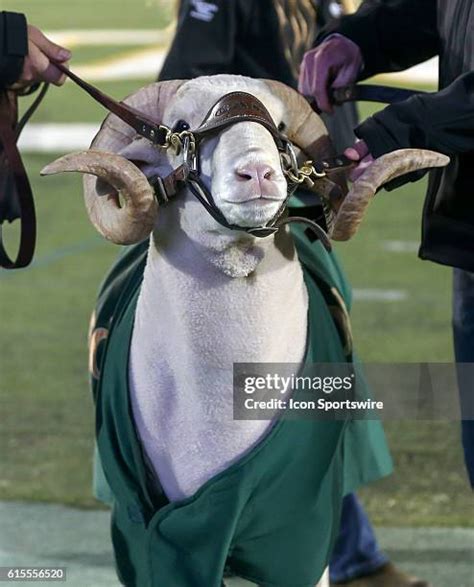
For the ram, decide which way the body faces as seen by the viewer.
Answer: toward the camera
